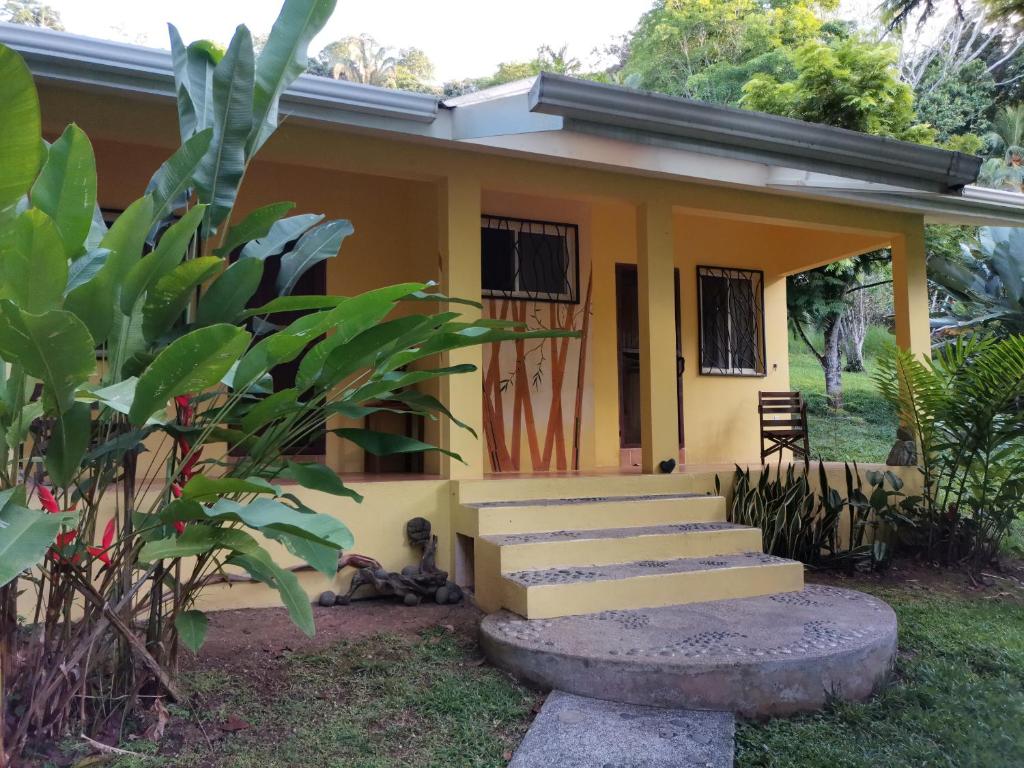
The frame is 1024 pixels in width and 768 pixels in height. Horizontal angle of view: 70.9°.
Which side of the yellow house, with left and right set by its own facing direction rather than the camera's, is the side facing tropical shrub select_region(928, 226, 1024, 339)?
left

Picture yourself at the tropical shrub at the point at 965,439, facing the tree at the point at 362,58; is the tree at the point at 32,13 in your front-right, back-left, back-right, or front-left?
front-left

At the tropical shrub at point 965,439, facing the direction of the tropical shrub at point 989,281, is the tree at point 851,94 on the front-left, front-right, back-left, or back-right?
front-left

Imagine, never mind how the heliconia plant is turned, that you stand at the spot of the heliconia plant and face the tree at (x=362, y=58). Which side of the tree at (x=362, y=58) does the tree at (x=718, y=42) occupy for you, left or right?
right

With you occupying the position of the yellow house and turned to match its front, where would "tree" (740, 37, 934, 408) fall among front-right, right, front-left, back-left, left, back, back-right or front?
left

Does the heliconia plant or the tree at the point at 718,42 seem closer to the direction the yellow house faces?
the heliconia plant

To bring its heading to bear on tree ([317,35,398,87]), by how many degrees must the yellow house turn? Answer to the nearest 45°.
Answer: approximately 135° to its left

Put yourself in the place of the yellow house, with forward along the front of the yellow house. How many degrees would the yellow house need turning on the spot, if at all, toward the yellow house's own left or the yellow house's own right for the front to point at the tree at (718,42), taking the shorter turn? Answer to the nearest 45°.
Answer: approximately 135° to the yellow house's own left

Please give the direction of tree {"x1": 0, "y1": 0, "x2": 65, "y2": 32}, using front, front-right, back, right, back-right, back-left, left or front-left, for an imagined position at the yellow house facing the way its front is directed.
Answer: back
